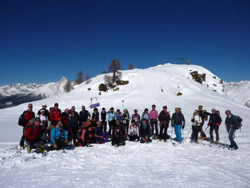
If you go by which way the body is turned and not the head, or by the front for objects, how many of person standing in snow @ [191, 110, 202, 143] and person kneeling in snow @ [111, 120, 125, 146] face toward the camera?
2

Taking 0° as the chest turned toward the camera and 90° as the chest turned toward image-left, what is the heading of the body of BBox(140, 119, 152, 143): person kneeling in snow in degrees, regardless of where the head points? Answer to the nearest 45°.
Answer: approximately 0°

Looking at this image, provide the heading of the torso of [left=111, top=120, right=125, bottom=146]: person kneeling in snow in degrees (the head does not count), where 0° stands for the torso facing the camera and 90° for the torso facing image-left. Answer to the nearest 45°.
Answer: approximately 0°

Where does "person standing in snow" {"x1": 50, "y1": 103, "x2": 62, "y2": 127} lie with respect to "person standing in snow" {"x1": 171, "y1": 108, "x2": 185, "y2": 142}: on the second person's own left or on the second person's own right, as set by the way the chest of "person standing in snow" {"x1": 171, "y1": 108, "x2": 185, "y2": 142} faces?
on the second person's own right

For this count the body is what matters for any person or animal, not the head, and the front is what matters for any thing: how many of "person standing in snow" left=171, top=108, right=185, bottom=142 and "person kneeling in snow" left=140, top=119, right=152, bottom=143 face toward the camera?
2

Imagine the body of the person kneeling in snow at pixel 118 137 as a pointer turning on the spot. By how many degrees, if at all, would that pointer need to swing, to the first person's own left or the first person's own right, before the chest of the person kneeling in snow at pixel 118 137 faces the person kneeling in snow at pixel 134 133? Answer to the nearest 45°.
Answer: approximately 135° to the first person's own left

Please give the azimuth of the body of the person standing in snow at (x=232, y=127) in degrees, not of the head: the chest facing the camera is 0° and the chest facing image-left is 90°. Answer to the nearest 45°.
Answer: approximately 45°
